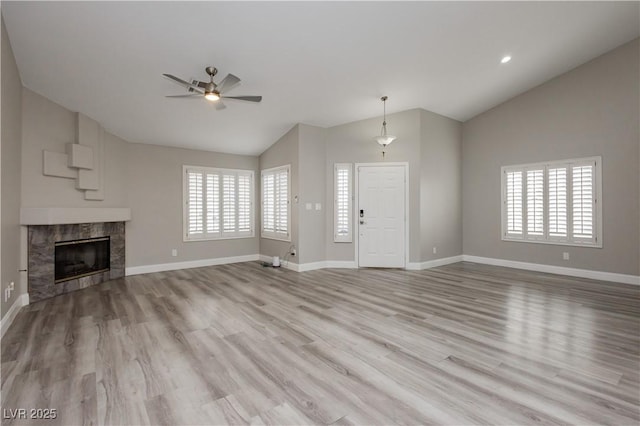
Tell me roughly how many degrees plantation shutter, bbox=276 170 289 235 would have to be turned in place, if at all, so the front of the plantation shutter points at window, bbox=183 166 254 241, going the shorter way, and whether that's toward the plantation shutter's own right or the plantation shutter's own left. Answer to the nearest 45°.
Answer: approximately 45° to the plantation shutter's own right

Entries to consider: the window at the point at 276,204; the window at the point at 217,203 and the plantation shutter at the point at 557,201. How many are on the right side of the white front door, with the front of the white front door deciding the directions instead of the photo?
2

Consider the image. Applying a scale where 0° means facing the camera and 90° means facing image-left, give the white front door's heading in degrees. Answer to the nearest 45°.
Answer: approximately 0°

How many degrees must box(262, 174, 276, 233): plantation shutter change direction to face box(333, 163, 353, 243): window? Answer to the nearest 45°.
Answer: approximately 90° to its left

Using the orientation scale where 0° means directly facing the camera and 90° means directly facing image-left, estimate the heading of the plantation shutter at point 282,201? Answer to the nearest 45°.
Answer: approximately 45°

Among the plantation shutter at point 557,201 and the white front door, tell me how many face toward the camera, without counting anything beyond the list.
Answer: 2

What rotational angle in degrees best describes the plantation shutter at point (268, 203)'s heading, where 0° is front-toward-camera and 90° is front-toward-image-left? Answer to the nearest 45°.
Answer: approximately 45°
